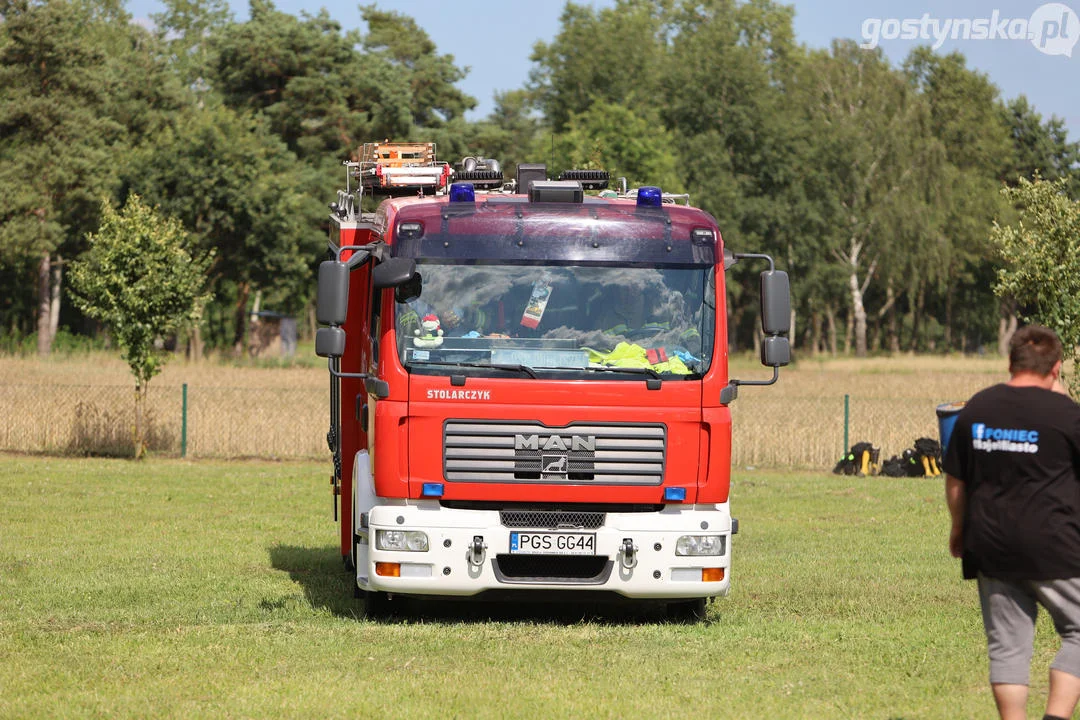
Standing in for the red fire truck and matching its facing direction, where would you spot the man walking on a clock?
The man walking is roughly at 11 o'clock from the red fire truck.

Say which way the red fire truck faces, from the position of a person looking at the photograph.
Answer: facing the viewer

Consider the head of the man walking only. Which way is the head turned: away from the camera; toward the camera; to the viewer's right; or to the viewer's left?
away from the camera

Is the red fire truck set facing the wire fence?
no

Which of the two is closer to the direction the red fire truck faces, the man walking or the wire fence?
the man walking
